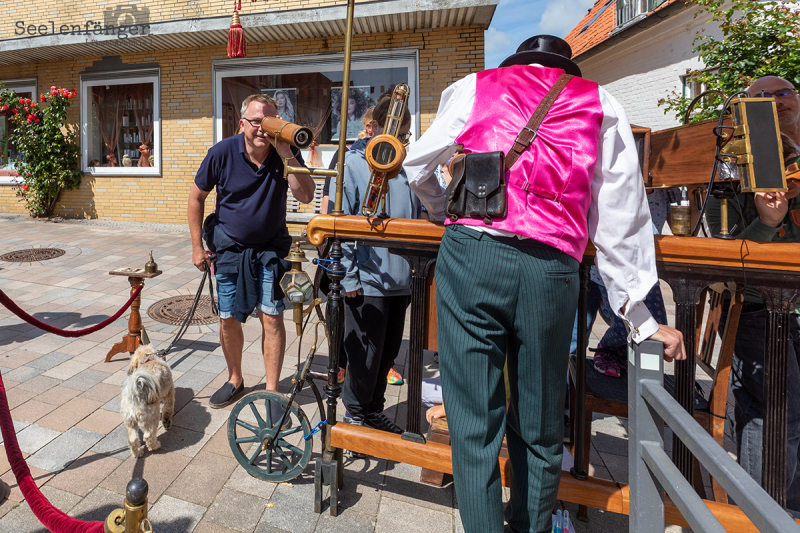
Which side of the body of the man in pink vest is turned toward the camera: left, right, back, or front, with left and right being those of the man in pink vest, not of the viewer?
back

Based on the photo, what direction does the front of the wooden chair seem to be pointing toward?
to the viewer's left

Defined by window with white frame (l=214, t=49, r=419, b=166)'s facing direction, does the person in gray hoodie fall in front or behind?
in front

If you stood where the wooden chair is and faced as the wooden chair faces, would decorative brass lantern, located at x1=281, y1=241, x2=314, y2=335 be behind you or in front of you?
in front

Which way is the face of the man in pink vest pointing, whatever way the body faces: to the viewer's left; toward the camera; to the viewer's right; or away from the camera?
away from the camera

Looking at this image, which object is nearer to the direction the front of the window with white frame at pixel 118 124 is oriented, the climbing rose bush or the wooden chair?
the wooden chair
